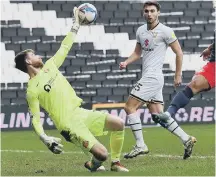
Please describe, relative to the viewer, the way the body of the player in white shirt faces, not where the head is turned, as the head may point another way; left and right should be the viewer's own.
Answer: facing the viewer and to the left of the viewer

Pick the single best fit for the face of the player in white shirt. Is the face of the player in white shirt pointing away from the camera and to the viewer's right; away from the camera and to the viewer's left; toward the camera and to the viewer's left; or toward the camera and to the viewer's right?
toward the camera and to the viewer's left

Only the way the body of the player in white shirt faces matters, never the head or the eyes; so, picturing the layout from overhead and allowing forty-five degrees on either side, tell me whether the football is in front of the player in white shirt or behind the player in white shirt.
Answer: in front

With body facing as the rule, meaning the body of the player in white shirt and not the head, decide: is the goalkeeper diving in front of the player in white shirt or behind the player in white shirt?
in front
